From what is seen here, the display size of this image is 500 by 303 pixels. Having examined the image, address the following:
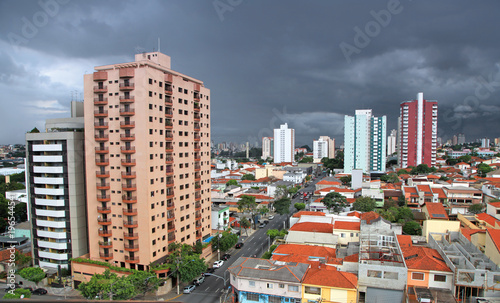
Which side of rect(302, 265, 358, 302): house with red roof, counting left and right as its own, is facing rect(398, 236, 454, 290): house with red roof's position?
left

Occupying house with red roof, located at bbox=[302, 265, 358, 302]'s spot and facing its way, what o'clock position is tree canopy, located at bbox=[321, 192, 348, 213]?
The tree canopy is roughly at 6 o'clock from the house with red roof.

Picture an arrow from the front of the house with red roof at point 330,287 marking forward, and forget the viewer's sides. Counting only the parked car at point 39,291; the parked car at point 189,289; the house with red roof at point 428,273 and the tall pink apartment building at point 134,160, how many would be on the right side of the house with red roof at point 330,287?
3

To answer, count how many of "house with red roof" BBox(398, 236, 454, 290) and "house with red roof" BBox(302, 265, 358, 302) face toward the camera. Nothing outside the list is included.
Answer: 2

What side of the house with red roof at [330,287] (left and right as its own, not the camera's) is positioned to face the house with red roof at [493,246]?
left

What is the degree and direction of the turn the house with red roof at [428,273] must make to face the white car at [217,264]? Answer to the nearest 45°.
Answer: approximately 90° to its right

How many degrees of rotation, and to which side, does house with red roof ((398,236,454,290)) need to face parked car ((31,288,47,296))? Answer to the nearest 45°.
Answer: approximately 90° to its right

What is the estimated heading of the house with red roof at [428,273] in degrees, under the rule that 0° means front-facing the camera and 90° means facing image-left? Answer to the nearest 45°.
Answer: approximately 0°

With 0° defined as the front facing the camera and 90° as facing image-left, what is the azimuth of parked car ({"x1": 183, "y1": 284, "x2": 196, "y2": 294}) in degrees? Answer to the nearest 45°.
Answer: approximately 45°

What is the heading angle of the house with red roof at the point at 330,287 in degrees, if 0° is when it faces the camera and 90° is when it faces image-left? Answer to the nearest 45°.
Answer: approximately 0°

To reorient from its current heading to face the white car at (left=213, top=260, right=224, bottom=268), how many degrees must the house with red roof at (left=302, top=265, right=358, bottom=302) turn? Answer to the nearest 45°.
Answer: approximately 135° to its right
